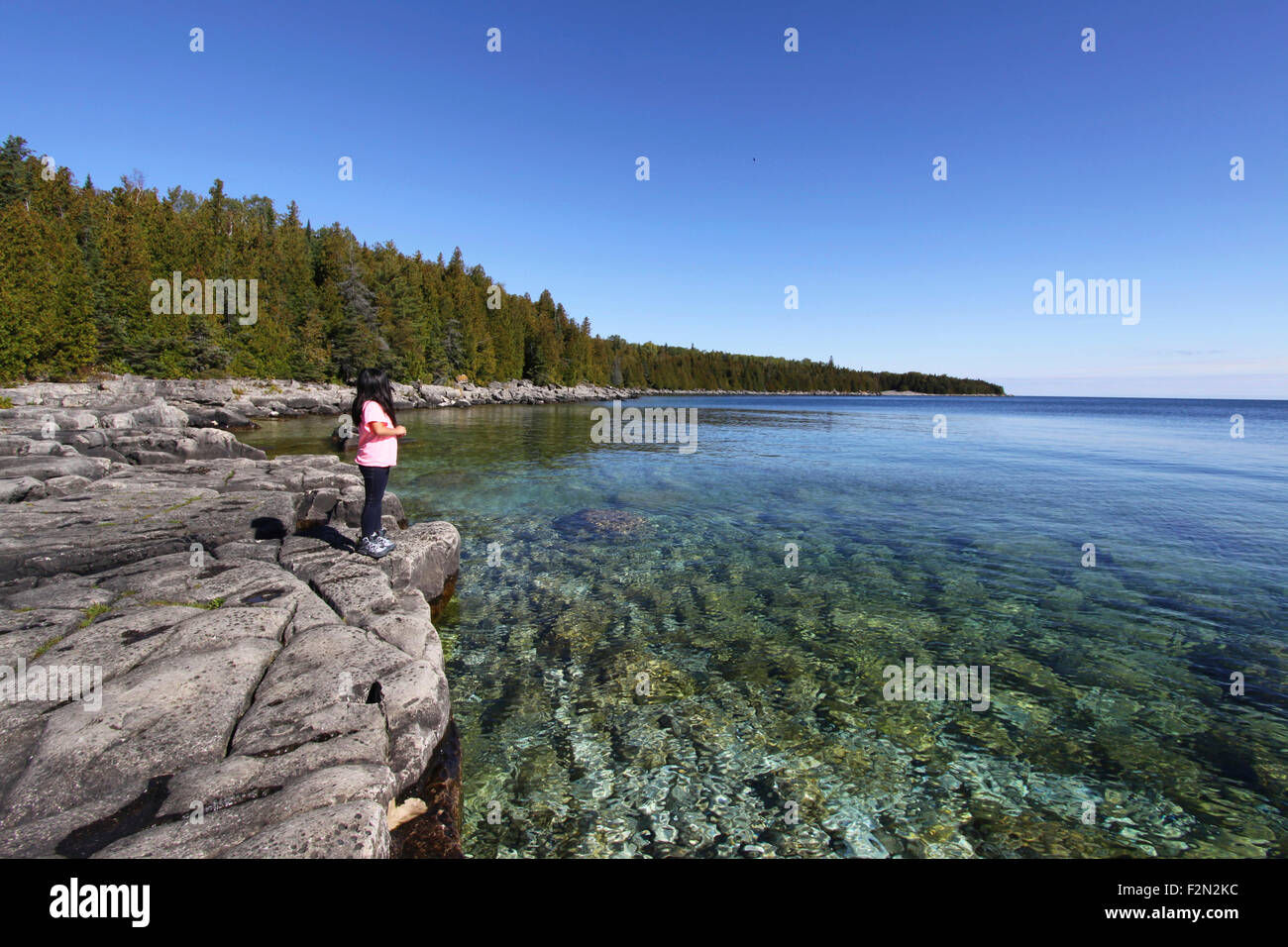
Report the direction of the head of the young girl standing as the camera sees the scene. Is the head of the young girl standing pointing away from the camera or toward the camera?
away from the camera

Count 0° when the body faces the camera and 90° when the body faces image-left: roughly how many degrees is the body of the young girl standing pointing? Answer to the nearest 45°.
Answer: approximately 270°
